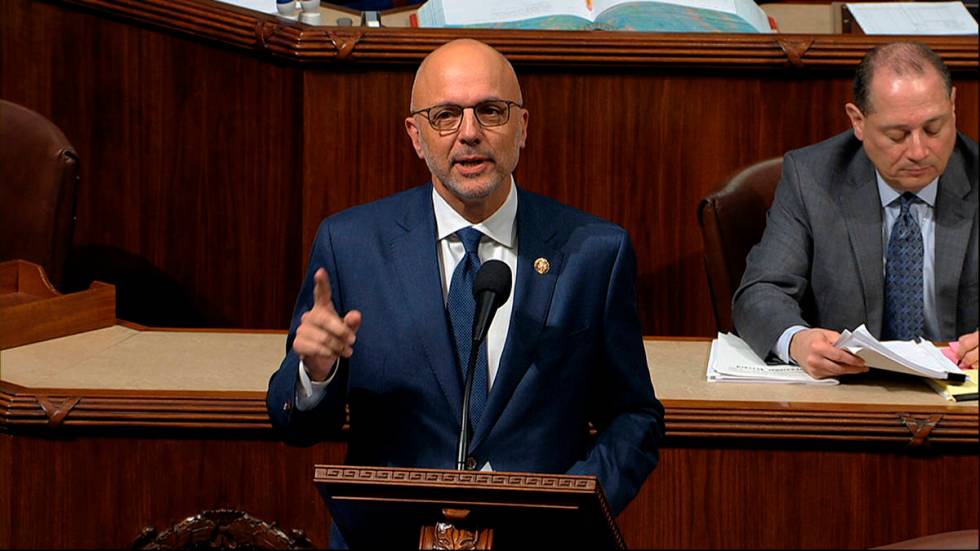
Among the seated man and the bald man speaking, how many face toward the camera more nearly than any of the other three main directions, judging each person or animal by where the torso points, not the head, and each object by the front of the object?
2

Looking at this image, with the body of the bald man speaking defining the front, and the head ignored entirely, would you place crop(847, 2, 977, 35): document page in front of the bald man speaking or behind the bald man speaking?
behind

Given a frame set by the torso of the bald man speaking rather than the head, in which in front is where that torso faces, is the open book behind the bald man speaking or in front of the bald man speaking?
behind

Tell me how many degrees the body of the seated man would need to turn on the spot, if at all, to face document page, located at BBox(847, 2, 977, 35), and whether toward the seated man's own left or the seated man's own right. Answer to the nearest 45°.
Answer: approximately 180°

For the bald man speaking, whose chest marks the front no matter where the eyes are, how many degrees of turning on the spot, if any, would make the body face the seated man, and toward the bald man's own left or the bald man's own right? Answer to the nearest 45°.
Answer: approximately 135° to the bald man's own left

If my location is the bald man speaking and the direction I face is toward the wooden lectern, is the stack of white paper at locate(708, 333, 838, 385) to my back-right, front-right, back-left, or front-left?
back-left

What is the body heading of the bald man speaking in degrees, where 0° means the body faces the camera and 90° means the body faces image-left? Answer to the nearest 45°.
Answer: approximately 0°

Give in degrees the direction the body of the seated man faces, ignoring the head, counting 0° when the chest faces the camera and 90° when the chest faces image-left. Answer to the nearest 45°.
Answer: approximately 0°
